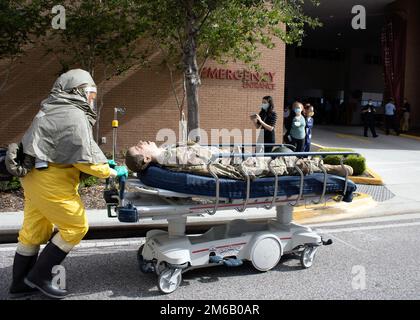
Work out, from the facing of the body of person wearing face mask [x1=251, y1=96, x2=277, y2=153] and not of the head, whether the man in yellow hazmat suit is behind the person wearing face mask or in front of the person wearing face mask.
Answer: in front

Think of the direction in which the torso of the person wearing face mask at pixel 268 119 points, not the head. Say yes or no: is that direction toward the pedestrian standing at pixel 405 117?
no

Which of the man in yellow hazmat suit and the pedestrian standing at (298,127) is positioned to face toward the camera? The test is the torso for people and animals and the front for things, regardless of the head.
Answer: the pedestrian standing

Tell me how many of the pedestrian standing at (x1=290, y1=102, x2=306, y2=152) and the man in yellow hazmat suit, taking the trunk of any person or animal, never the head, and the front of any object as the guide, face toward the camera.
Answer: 1

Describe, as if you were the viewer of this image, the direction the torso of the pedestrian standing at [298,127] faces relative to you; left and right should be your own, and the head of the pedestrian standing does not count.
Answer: facing the viewer

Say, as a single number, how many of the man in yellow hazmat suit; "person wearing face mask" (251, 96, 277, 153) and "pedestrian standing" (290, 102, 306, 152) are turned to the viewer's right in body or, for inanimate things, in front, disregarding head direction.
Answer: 1

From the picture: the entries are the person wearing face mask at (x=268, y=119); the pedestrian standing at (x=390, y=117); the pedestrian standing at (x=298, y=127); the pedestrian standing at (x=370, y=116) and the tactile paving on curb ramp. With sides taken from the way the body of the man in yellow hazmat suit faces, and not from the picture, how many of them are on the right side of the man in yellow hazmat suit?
0

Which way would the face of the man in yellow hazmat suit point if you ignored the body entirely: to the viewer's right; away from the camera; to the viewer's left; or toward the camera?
to the viewer's right

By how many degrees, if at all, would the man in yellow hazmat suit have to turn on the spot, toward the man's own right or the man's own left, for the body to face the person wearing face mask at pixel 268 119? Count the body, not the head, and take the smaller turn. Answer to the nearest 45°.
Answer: approximately 45° to the man's own left

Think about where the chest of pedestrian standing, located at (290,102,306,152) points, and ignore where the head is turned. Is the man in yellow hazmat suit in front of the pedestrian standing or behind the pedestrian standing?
in front

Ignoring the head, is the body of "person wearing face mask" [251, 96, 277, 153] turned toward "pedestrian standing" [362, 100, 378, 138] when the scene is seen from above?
no

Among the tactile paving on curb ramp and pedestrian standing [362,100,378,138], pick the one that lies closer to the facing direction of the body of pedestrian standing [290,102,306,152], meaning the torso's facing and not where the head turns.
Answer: the tactile paving on curb ramp

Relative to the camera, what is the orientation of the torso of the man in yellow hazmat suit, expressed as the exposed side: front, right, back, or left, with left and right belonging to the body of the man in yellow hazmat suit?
right

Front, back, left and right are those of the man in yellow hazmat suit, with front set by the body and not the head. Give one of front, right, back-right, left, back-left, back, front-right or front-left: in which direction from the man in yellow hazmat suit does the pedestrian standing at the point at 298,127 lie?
front-left

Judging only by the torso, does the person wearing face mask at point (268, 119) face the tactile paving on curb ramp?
no

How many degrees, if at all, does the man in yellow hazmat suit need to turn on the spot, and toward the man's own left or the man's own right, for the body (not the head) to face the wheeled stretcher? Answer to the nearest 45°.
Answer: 0° — they already face it

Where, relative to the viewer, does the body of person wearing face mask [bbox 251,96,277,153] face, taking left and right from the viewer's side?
facing the viewer and to the left of the viewer
